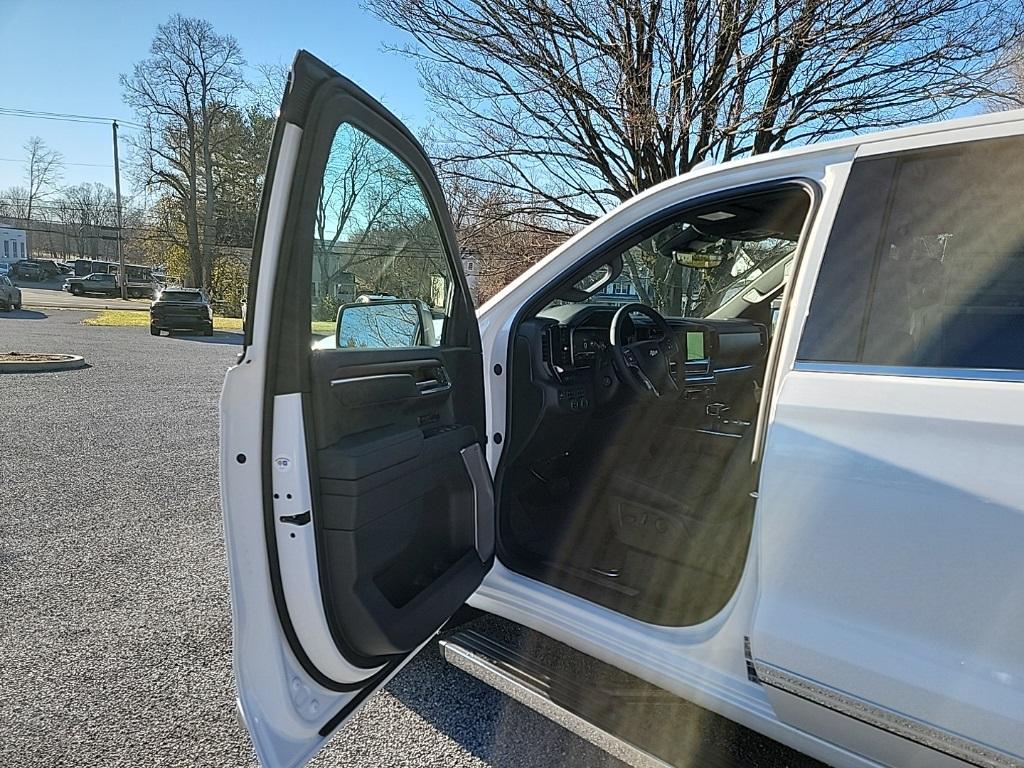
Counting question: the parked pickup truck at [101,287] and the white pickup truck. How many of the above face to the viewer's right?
0

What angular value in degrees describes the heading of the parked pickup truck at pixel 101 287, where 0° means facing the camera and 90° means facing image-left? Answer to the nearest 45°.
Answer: approximately 90°

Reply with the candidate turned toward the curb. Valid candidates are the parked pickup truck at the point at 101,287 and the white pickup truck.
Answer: the white pickup truck

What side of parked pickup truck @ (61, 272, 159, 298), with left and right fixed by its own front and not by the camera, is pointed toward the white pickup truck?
left

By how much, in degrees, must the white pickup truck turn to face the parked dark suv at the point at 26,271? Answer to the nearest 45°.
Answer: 0° — it already faces it

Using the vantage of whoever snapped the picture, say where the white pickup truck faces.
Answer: facing away from the viewer and to the left of the viewer

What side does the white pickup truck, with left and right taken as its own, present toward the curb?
front

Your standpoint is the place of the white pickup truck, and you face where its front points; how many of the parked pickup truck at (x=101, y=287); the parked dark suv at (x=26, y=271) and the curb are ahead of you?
3

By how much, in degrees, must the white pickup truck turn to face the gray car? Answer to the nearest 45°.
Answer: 0° — it already faces it
